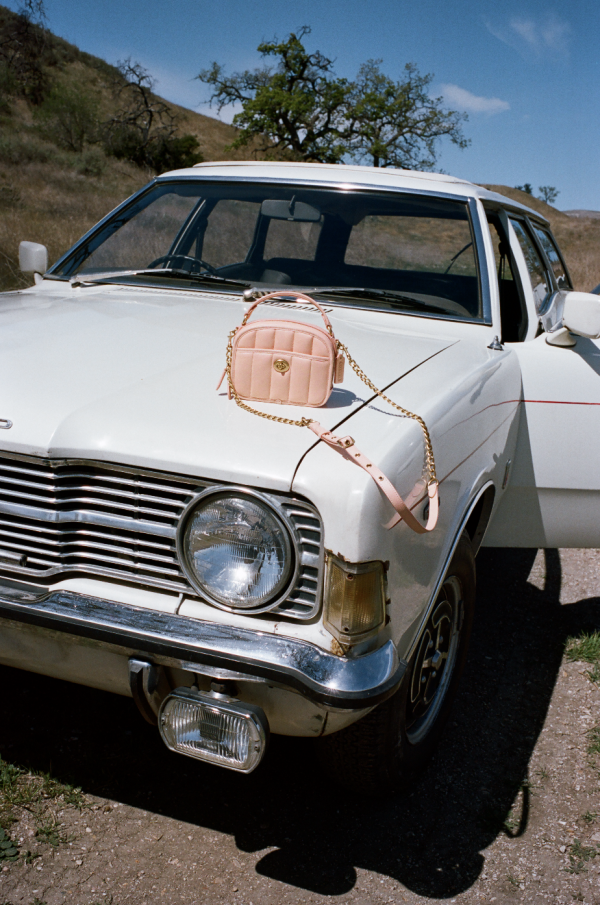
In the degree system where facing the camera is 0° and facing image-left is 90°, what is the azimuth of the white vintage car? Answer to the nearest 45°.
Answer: approximately 45°

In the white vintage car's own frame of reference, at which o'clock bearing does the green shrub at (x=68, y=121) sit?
The green shrub is roughly at 4 o'clock from the white vintage car.

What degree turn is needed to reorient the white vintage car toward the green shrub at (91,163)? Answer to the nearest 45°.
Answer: approximately 135° to its right

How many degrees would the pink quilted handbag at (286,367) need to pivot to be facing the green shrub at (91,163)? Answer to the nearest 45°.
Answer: approximately 180°

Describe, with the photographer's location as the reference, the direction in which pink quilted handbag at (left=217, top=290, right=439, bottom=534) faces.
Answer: facing the viewer

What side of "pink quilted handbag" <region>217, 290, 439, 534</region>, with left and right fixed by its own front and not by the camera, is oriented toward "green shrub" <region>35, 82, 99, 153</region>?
back

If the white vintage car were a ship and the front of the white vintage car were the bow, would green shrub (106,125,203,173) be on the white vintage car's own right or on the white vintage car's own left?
on the white vintage car's own right

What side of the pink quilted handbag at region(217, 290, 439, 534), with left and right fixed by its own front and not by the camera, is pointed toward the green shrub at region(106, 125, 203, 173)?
back
